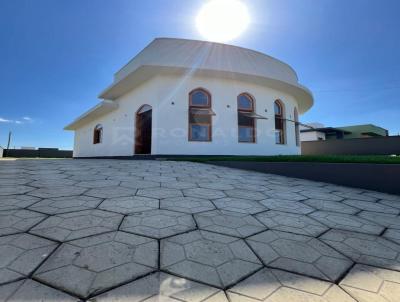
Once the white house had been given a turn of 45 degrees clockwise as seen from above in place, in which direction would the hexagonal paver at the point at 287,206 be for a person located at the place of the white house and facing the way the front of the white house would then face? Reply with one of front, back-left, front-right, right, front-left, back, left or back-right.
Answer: left

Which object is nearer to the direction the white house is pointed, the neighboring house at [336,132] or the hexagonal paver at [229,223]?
the hexagonal paver

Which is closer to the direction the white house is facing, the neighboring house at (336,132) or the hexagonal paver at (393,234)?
the hexagonal paver

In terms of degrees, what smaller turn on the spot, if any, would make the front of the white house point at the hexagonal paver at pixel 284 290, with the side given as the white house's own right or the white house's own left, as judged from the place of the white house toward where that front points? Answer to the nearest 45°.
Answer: approximately 45° to the white house's own left

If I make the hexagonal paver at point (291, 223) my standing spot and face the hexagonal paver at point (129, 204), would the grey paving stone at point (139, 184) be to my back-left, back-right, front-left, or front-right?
front-right

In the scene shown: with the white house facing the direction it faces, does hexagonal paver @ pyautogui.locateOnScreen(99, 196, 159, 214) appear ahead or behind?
ahead

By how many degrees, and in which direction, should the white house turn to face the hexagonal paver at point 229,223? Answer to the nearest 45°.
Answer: approximately 45° to its left

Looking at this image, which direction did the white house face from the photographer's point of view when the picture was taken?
facing the viewer and to the left of the viewer

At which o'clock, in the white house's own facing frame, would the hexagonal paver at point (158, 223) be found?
The hexagonal paver is roughly at 11 o'clock from the white house.

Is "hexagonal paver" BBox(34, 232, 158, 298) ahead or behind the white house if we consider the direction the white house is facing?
ahead

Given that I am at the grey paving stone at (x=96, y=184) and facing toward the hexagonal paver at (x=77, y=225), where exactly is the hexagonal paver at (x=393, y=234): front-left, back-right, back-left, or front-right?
front-left

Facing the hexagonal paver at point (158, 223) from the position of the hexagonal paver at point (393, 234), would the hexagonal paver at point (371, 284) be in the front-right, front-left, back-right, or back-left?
front-left
